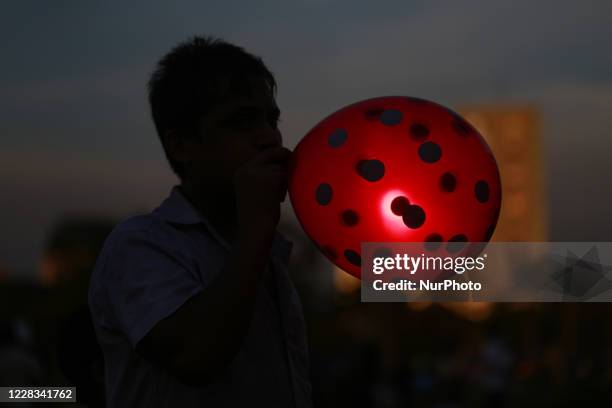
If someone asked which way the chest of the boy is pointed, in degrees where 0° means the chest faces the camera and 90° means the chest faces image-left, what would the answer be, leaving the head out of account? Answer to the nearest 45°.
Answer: approximately 315°
